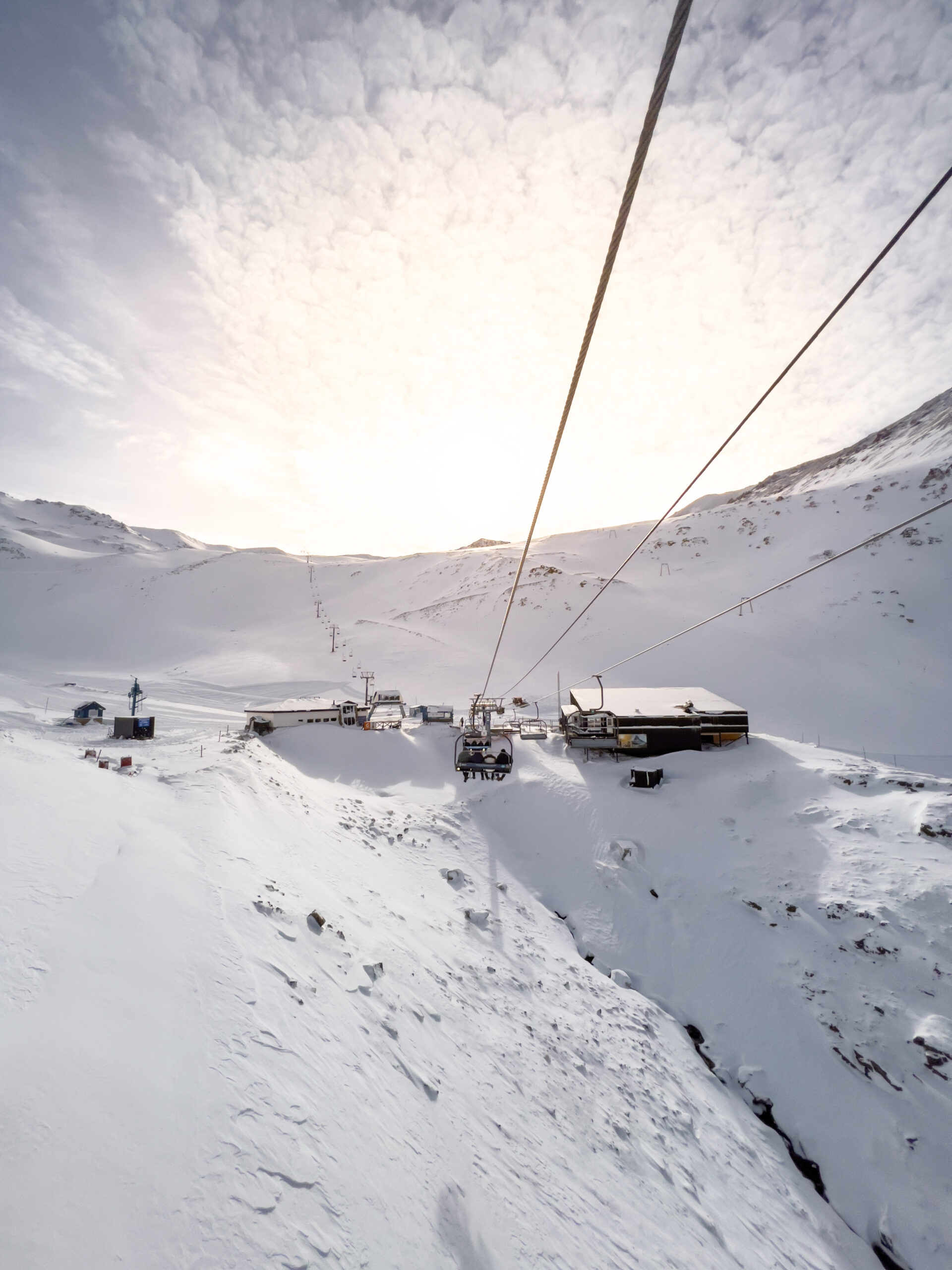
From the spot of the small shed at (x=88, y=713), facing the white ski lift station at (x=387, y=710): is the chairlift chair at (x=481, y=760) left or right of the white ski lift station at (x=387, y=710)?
right

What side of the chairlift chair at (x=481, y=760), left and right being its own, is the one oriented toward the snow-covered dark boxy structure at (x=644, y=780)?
right

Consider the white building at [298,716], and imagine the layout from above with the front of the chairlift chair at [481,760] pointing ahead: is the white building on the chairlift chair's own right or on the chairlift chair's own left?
on the chairlift chair's own left

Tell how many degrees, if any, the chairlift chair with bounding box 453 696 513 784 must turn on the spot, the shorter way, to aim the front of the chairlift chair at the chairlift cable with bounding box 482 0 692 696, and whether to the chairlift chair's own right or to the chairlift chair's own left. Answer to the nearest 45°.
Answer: approximately 180°

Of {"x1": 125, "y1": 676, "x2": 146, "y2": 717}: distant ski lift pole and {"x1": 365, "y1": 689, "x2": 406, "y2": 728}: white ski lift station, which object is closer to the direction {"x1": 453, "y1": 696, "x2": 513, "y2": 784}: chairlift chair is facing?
the white ski lift station

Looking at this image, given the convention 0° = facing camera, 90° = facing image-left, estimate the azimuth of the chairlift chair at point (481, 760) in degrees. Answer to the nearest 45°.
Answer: approximately 180°

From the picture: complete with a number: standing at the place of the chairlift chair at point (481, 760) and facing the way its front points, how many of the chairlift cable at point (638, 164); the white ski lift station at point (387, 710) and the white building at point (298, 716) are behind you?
1

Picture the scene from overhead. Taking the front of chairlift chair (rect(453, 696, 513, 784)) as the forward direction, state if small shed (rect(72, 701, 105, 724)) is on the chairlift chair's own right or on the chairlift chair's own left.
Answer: on the chairlift chair's own left

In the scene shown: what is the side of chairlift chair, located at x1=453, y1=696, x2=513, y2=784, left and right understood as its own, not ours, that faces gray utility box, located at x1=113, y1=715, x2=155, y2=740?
left

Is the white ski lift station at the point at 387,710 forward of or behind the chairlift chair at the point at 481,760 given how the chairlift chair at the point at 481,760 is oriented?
forward

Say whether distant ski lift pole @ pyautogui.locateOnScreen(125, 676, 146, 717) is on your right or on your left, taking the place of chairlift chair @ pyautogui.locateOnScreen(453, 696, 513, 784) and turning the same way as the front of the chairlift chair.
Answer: on your left

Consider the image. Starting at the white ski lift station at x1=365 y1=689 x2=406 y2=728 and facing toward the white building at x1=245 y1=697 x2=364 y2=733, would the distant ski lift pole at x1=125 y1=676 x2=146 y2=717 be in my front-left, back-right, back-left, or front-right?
front-right

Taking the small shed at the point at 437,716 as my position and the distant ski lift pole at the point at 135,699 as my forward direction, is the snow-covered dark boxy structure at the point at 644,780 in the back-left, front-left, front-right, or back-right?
back-left
